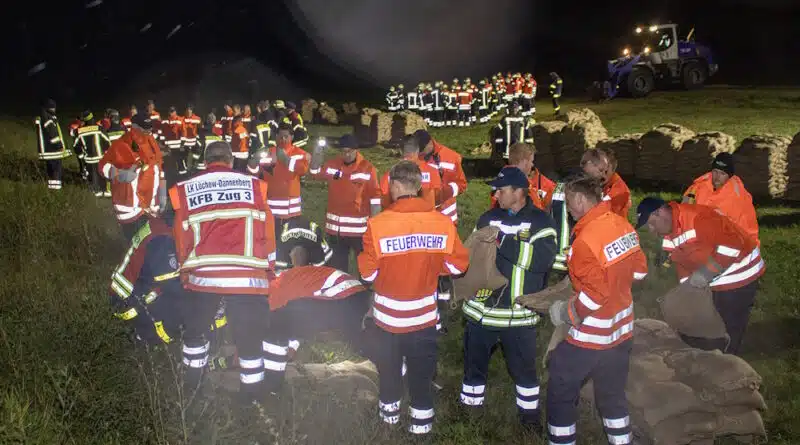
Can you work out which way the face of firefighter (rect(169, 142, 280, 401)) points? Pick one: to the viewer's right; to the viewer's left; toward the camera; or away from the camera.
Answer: away from the camera

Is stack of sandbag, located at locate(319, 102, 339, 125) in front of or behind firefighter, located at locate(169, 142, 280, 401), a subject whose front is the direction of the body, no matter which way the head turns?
in front

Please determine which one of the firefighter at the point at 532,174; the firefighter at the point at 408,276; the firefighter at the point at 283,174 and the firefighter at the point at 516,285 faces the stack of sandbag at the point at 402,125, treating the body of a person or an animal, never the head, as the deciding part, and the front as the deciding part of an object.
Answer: the firefighter at the point at 408,276

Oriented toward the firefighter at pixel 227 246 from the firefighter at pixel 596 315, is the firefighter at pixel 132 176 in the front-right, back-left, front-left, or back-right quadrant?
front-right

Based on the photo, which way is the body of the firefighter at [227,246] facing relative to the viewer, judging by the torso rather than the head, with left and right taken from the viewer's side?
facing away from the viewer

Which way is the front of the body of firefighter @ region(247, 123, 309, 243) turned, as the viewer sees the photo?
toward the camera

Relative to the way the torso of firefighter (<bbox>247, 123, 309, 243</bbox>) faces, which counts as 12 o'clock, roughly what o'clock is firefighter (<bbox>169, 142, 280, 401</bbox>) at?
firefighter (<bbox>169, 142, 280, 401</bbox>) is roughly at 12 o'clock from firefighter (<bbox>247, 123, 309, 243</bbox>).

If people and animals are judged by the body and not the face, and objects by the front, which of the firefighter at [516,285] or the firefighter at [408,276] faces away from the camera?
the firefighter at [408,276]

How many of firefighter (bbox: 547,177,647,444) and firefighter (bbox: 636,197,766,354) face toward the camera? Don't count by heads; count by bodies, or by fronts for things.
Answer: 0

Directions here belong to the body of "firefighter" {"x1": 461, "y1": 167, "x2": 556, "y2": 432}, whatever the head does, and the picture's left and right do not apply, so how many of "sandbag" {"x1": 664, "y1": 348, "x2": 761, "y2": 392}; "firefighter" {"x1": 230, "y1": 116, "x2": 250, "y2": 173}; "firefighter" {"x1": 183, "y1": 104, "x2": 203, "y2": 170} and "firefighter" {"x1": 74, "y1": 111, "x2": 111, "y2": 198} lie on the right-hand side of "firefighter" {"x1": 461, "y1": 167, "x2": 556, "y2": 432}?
3

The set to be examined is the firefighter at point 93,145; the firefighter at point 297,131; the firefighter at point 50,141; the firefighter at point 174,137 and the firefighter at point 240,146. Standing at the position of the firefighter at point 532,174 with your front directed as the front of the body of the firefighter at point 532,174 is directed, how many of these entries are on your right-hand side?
5

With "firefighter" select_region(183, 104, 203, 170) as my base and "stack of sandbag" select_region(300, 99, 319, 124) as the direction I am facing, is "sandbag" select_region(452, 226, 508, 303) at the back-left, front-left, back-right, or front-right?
back-right

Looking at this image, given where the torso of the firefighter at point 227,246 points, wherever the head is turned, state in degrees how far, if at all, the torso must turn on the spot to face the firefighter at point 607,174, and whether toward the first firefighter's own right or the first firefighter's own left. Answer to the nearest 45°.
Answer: approximately 90° to the first firefighter's own right

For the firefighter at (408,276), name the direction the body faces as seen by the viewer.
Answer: away from the camera

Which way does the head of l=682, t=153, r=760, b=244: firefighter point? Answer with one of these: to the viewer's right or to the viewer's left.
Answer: to the viewer's left

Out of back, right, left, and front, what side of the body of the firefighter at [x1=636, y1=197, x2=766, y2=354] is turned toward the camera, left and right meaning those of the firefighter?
left
